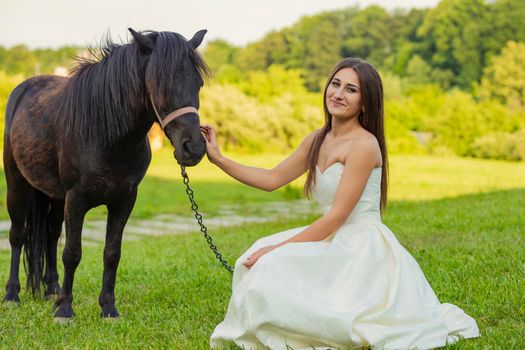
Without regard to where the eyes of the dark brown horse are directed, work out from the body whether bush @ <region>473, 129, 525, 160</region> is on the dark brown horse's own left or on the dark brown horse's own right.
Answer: on the dark brown horse's own left

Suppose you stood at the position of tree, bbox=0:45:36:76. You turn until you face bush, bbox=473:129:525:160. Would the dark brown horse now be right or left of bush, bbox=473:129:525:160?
right

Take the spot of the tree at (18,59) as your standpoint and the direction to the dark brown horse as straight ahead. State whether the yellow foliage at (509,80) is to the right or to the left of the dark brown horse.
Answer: left

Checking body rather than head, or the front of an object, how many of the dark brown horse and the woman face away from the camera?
0

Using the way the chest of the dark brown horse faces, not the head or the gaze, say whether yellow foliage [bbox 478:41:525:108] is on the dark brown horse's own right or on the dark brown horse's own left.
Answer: on the dark brown horse's own left

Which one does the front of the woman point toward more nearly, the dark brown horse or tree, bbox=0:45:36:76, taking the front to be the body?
the dark brown horse

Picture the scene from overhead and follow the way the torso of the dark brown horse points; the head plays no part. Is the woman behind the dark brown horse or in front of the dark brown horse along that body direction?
in front

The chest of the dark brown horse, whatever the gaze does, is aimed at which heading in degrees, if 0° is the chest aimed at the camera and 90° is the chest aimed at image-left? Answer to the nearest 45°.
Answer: approximately 315°

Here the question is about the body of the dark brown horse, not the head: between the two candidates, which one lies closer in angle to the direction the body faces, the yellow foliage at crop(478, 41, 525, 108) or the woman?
the woman

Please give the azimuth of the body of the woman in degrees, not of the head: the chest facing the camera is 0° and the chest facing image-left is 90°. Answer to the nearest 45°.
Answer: approximately 45°
